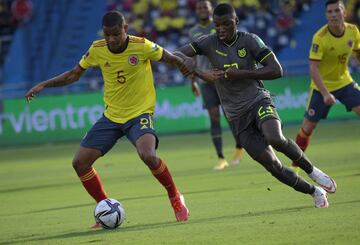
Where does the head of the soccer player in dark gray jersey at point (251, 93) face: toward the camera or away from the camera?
toward the camera

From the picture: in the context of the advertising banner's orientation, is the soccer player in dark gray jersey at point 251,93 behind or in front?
in front

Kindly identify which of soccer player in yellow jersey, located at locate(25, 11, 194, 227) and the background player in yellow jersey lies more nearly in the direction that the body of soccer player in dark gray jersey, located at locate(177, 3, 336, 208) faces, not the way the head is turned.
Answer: the soccer player in yellow jersey

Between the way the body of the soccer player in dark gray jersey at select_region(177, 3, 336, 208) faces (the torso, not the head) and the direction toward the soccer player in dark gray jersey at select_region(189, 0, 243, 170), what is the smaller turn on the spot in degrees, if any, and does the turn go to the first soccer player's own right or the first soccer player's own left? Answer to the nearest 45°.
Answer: approximately 135° to the first soccer player's own right

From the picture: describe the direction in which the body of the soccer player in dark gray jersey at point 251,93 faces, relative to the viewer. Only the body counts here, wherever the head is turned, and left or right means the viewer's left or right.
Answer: facing the viewer and to the left of the viewer

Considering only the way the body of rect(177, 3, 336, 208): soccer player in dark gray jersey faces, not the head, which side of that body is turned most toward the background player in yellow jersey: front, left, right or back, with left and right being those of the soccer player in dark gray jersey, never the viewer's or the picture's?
back

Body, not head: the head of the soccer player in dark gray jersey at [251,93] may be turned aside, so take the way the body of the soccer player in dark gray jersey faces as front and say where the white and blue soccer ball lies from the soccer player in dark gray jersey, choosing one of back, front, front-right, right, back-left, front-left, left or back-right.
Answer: front

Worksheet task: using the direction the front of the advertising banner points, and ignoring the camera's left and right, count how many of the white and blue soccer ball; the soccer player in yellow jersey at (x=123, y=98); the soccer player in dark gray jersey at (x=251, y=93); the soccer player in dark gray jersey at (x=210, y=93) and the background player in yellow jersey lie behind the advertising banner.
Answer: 0

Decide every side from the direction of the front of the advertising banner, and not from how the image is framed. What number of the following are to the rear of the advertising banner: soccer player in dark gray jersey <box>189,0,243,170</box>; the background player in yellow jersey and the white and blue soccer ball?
0

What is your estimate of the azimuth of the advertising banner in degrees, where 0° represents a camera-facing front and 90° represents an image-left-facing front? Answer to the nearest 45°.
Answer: approximately 0°

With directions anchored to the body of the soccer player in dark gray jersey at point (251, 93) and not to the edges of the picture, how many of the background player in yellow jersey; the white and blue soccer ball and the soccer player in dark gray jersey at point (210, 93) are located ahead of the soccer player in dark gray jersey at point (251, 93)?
1

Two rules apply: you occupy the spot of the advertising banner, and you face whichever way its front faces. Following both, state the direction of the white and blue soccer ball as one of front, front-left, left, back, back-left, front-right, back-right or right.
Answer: front

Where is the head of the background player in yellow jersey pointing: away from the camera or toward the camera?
toward the camera

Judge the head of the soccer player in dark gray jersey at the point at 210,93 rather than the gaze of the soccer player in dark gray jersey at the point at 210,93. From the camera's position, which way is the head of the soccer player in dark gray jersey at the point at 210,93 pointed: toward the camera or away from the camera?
toward the camera
